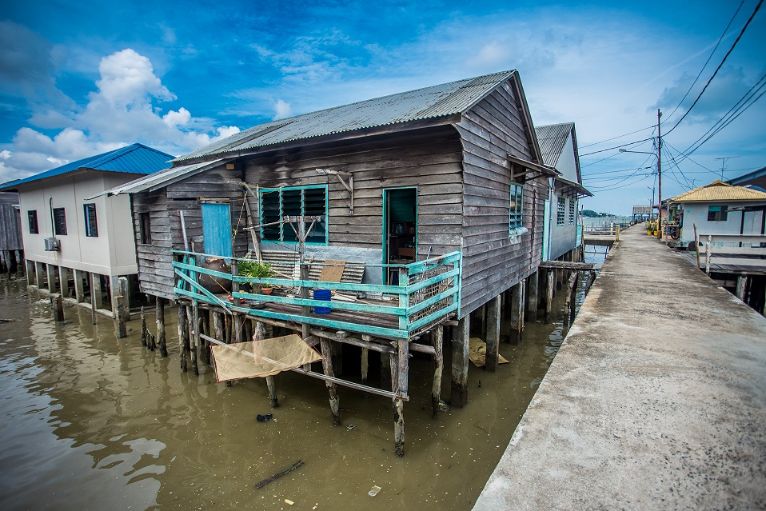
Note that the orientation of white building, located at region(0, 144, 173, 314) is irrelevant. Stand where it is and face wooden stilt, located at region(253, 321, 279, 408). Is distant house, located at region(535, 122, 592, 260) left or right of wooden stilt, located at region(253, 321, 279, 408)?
left

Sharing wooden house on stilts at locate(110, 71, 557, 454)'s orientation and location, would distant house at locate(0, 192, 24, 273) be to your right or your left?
on your right

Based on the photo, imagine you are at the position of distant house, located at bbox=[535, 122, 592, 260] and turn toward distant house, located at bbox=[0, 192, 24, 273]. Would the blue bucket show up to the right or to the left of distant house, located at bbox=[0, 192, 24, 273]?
left

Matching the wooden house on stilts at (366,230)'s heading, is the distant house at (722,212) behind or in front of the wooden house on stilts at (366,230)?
behind

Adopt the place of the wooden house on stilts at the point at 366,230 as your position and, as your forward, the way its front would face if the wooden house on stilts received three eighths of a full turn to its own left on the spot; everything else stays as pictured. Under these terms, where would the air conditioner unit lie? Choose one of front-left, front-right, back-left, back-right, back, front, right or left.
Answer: back-left

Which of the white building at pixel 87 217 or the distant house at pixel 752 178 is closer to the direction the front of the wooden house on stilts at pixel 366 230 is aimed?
the white building

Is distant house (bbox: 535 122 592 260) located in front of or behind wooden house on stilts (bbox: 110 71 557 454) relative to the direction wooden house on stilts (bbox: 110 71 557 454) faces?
behind

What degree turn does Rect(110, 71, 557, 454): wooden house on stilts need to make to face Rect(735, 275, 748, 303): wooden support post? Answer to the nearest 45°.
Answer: approximately 135° to its left

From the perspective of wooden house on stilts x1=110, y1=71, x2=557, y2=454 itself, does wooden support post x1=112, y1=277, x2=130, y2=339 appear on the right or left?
on its right

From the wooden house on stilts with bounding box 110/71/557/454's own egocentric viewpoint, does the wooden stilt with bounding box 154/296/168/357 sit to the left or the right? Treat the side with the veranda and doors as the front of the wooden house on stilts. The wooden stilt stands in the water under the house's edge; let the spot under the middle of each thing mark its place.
on its right

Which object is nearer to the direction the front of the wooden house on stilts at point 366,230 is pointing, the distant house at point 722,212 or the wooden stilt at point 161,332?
the wooden stilt

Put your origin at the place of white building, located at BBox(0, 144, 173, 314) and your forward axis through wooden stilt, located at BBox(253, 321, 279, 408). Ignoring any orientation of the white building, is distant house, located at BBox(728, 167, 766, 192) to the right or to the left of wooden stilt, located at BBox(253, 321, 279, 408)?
left

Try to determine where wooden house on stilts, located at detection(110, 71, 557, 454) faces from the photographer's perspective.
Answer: facing the viewer and to the left of the viewer

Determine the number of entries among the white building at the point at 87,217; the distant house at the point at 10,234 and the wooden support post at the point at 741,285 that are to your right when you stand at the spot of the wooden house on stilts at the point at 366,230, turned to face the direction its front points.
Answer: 2
